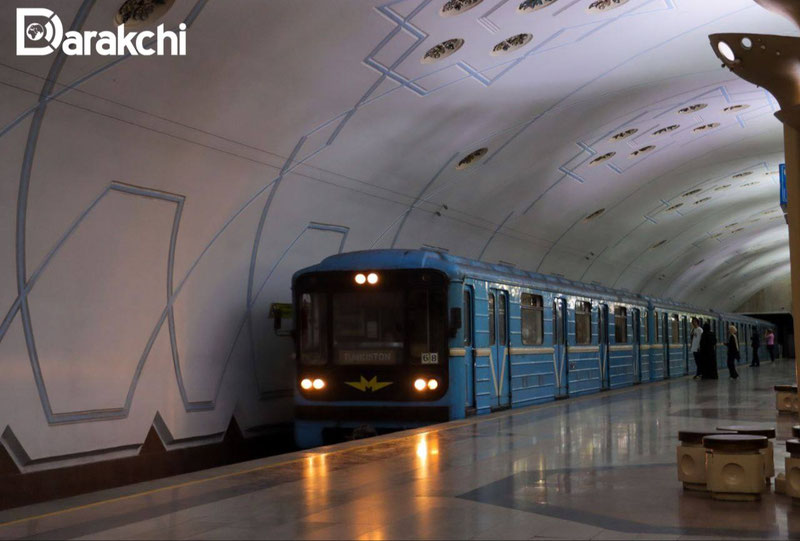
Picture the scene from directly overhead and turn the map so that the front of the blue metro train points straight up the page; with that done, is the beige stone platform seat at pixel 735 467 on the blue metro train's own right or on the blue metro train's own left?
on the blue metro train's own left

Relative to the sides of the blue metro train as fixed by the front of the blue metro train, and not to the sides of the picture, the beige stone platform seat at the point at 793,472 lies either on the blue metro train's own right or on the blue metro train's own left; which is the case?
on the blue metro train's own left

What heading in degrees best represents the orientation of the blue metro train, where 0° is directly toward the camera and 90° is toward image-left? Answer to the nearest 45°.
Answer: approximately 45°

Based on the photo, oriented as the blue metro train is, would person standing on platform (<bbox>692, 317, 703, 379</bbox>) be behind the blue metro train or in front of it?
behind
